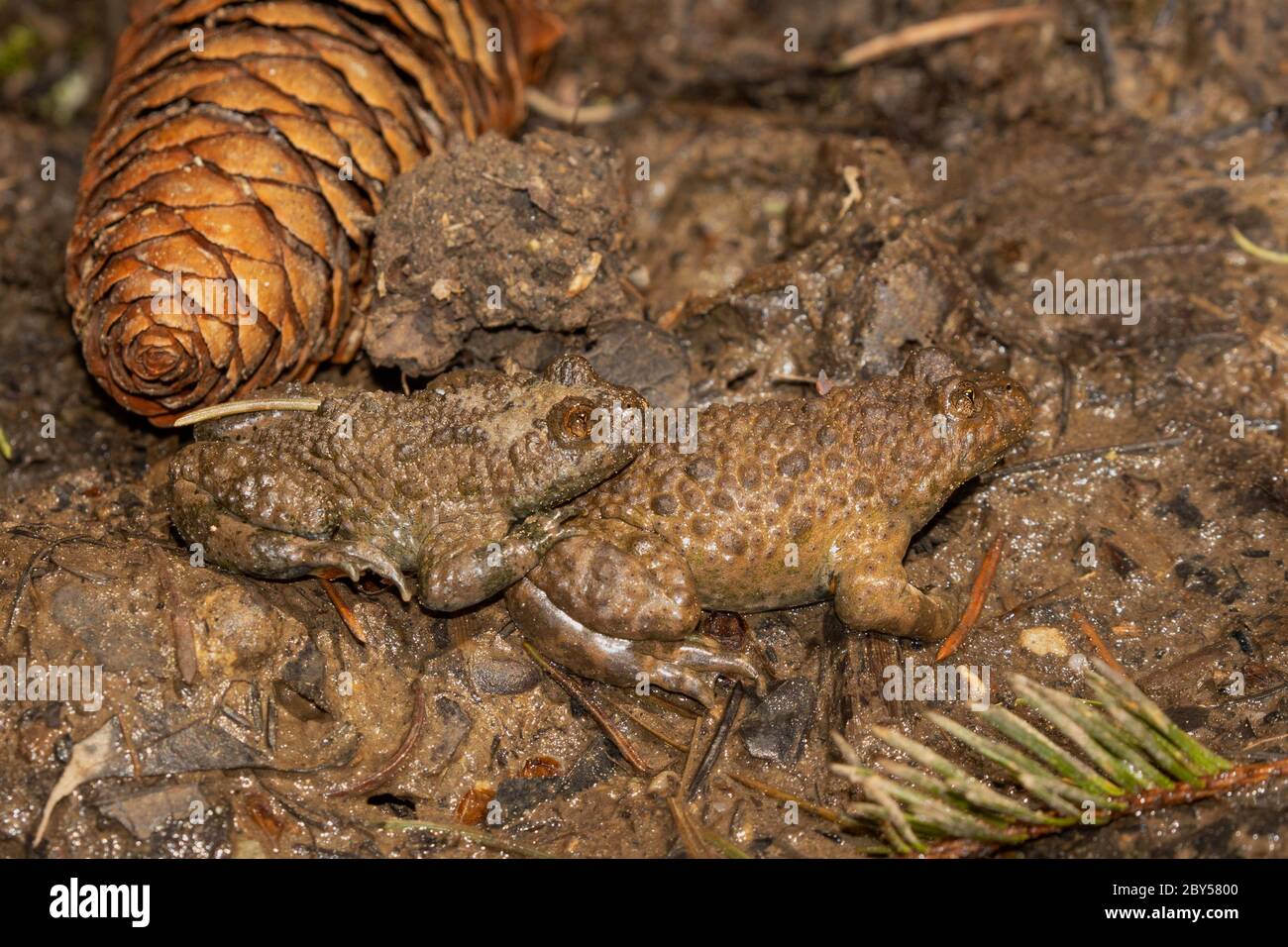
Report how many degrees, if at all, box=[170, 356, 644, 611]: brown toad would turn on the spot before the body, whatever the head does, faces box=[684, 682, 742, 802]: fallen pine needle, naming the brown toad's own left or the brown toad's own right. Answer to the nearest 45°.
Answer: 0° — it already faces it

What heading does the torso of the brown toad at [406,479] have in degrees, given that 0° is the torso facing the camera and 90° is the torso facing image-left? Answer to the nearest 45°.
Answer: approximately 270°

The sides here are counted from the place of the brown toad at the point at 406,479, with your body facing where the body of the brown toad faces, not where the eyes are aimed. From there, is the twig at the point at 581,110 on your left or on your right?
on your left

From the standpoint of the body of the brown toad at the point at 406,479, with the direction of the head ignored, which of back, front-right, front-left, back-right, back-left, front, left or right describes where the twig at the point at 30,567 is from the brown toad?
back

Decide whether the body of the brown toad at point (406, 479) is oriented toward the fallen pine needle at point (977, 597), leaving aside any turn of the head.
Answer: yes

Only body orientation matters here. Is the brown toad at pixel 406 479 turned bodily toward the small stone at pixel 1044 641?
yes
